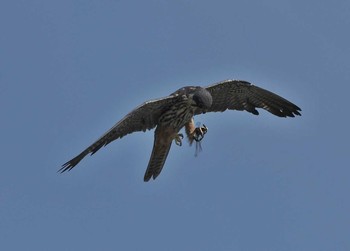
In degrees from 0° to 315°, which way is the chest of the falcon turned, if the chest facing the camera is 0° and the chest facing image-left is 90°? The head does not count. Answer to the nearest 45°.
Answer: approximately 315°
